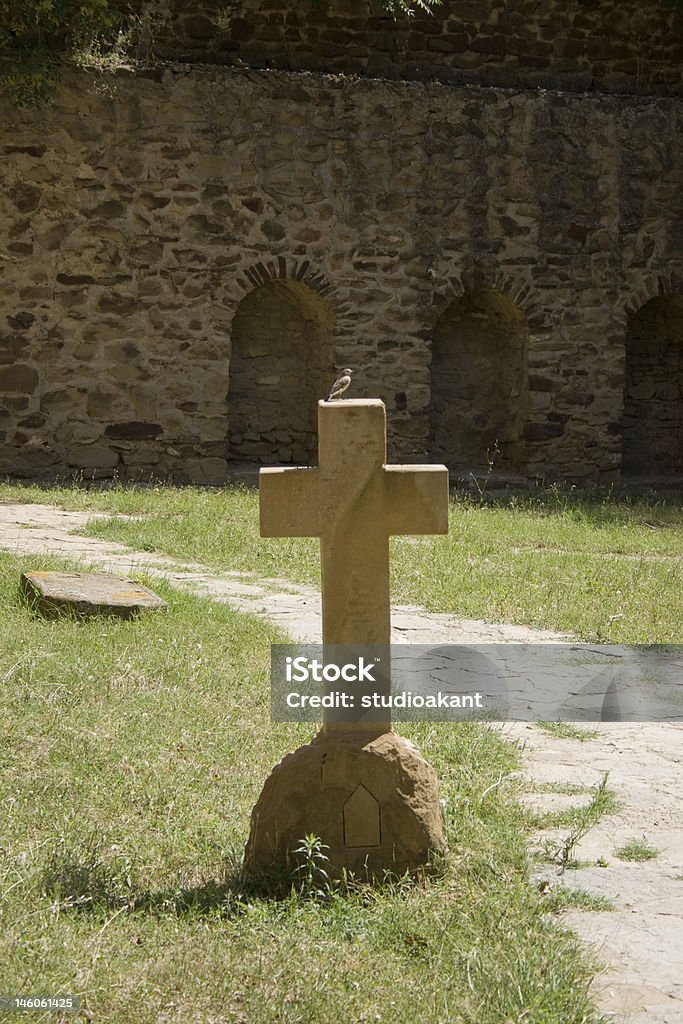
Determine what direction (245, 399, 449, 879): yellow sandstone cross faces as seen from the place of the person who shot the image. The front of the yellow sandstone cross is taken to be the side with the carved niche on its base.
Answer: facing the viewer

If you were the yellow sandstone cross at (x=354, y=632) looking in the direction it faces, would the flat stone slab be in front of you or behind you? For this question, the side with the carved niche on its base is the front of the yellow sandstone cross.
behind
